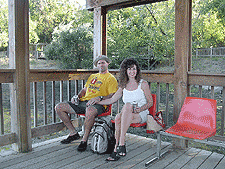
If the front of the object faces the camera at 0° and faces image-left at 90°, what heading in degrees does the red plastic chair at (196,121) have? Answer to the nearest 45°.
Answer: approximately 45°

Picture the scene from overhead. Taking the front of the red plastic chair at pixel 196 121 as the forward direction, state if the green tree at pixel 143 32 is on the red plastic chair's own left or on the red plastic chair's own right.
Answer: on the red plastic chair's own right

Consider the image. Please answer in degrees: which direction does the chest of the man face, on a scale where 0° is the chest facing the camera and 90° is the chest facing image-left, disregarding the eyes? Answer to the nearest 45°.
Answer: approximately 45°

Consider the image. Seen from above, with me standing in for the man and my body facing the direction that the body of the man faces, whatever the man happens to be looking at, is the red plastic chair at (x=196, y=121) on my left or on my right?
on my left

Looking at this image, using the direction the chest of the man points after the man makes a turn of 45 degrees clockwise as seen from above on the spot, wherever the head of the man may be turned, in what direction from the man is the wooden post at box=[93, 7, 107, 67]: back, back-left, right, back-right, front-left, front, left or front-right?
right

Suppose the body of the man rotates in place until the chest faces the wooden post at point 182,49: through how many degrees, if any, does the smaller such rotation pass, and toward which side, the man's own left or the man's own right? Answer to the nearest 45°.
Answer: approximately 135° to the man's own left

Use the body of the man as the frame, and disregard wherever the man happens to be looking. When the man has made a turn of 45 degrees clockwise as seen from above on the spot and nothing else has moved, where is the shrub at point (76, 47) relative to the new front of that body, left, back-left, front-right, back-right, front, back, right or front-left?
right

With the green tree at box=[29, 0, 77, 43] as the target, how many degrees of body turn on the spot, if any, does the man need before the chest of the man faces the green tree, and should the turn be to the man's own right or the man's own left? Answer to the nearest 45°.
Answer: approximately 135° to the man's own right

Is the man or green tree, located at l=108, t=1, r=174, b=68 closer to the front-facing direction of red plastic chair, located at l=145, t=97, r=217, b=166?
the man

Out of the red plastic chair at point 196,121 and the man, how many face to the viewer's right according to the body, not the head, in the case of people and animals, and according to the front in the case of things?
0

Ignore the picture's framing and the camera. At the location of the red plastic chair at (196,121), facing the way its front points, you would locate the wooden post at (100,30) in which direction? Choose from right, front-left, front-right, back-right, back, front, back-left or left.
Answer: right
